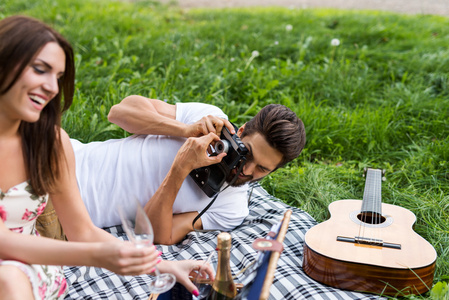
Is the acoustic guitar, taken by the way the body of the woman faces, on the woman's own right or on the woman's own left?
on the woman's own left

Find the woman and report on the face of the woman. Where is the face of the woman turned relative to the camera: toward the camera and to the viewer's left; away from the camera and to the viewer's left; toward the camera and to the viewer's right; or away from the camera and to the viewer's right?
toward the camera and to the viewer's right

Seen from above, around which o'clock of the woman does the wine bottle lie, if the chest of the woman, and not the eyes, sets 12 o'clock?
The wine bottle is roughly at 11 o'clock from the woman.

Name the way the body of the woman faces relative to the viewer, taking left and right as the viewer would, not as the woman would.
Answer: facing the viewer and to the right of the viewer

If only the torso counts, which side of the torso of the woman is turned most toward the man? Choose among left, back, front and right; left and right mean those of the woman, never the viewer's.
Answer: left

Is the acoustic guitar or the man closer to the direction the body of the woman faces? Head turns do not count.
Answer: the acoustic guitar
